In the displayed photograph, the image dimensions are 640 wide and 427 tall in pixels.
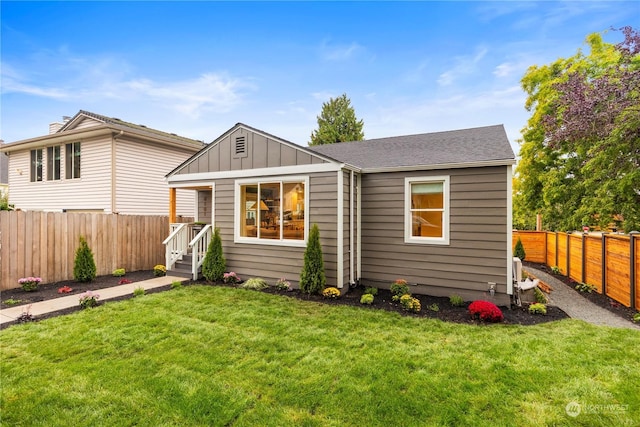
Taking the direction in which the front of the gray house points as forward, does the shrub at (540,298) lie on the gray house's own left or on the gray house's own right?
on the gray house's own left

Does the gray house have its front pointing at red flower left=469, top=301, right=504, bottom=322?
no

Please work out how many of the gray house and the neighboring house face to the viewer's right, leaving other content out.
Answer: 0

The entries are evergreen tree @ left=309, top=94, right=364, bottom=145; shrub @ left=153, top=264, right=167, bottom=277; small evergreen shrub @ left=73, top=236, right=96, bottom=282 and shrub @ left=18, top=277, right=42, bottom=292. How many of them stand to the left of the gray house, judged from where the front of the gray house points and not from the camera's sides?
0

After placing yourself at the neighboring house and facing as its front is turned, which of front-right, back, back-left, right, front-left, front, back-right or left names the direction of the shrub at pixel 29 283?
front-left

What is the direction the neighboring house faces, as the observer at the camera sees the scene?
facing the viewer and to the left of the viewer

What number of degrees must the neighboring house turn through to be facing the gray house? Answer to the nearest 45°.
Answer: approximately 90° to its left

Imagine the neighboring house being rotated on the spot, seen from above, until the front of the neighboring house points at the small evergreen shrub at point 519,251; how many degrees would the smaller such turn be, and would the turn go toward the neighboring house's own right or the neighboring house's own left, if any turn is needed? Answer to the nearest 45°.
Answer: approximately 90° to the neighboring house's own left

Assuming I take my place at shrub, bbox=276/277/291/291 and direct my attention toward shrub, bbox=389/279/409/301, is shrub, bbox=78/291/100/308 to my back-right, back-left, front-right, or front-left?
back-right

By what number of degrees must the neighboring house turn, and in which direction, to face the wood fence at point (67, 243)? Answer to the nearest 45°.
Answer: approximately 45° to its left

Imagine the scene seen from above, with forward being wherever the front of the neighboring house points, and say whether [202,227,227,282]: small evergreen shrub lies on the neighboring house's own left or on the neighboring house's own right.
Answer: on the neighboring house's own left

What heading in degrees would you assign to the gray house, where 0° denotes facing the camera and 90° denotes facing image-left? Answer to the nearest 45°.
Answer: approximately 45°

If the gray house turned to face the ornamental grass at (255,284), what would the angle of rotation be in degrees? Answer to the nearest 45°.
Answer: approximately 45° to its right

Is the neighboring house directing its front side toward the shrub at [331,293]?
no

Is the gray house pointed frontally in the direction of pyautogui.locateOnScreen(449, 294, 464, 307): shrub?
no
